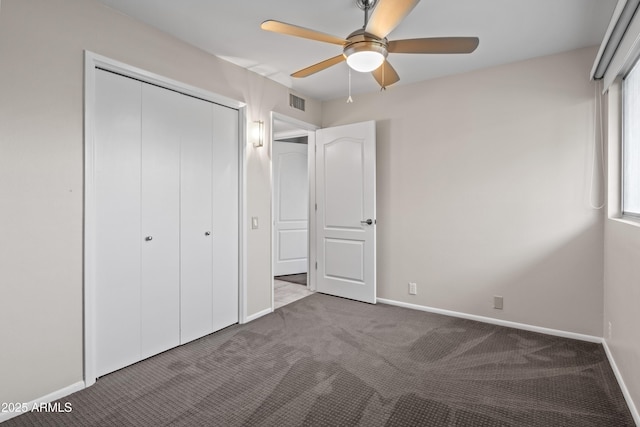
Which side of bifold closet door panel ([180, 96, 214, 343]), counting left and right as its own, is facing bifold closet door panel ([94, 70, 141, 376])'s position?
right

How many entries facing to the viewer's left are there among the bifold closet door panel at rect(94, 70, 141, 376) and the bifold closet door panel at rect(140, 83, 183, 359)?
0

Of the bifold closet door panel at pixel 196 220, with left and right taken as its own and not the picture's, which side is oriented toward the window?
front

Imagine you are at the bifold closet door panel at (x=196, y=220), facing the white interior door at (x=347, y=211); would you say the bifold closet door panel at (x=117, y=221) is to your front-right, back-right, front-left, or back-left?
back-right

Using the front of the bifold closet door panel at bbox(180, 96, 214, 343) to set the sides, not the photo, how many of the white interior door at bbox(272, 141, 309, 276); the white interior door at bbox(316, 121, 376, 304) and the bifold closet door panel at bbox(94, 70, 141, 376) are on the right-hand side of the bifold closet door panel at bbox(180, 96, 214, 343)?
1

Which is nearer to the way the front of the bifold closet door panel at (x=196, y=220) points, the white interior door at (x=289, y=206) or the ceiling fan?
the ceiling fan

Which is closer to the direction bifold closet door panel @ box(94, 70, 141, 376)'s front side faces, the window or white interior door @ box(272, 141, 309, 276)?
the window

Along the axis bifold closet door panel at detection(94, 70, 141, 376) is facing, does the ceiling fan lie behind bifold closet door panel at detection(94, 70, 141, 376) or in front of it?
in front

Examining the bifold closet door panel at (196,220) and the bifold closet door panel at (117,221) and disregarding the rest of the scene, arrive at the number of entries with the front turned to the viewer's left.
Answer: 0

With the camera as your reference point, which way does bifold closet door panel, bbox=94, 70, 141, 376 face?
facing the viewer and to the right of the viewer

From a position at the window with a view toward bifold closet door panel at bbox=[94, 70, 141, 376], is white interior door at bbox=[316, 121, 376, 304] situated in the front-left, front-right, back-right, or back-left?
front-right
